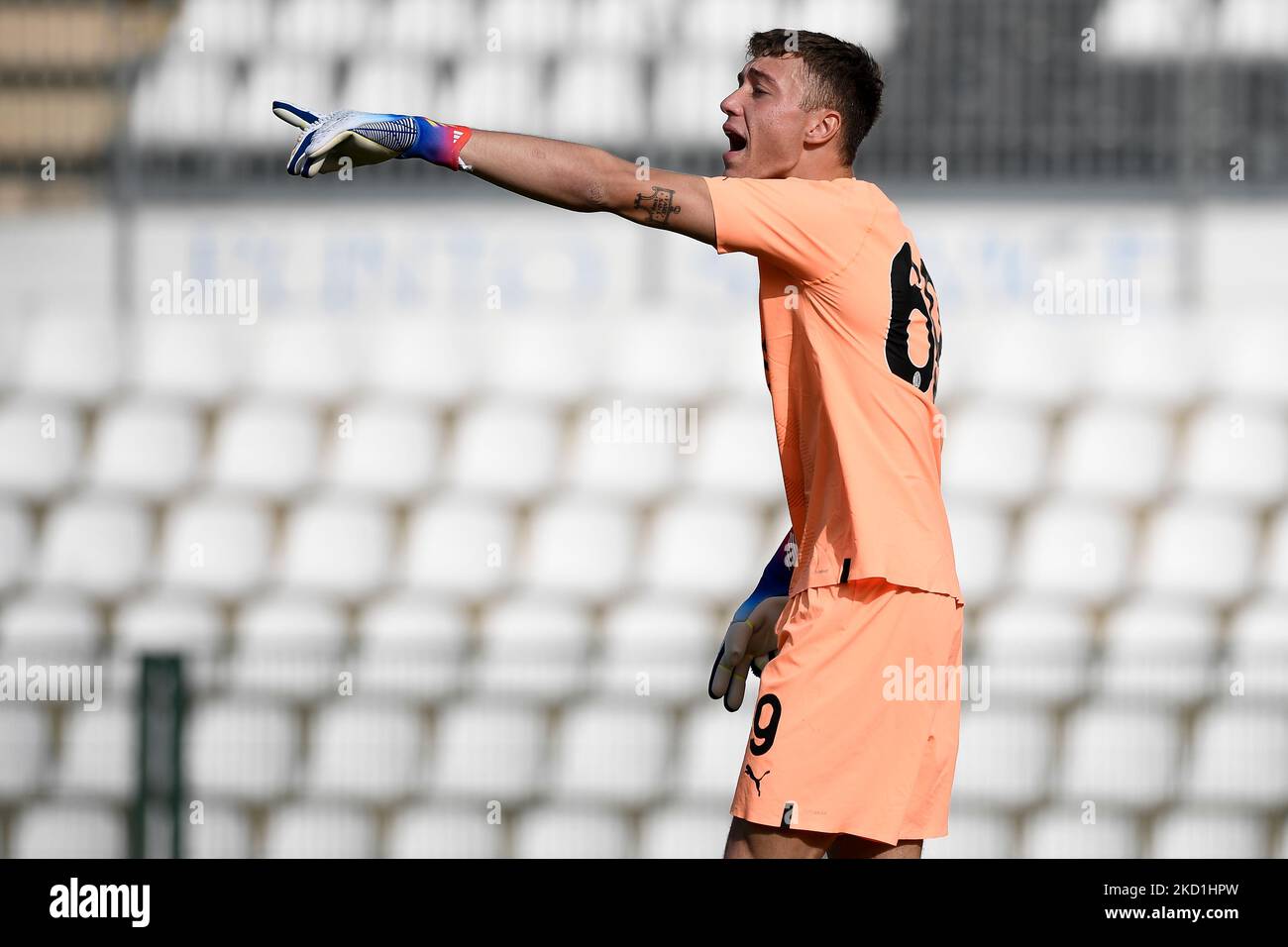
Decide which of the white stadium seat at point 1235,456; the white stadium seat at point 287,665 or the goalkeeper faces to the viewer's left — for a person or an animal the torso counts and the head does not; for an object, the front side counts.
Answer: the goalkeeper

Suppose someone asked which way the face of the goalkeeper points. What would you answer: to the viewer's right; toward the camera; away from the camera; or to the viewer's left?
to the viewer's left

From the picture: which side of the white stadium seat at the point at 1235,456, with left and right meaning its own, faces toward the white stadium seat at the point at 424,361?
right

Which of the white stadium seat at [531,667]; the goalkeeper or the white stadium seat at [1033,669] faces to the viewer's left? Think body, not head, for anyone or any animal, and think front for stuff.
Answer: the goalkeeper

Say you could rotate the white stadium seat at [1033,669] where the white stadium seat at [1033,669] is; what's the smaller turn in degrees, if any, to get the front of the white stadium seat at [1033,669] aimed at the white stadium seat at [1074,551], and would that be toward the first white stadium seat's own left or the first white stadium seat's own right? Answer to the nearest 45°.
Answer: approximately 180°

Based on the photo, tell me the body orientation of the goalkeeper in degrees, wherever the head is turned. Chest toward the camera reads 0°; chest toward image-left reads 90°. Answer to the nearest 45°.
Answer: approximately 90°
